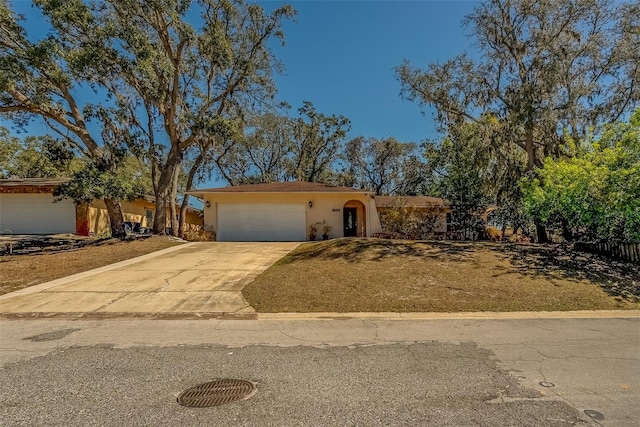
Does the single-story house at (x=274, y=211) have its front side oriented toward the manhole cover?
yes

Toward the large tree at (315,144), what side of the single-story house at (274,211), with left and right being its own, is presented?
back

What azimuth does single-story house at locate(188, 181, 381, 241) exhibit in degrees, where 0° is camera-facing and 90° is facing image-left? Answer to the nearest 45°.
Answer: approximately 0°

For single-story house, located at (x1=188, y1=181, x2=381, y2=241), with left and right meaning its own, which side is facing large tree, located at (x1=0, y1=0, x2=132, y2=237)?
right

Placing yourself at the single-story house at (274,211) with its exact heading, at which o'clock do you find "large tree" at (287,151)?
The large tree is roughly at 6 o'clock from the single-story house.

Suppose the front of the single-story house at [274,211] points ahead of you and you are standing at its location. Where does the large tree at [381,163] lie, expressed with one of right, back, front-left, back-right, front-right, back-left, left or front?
back-left

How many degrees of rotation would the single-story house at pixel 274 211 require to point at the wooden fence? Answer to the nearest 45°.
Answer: approximately 45° to its left

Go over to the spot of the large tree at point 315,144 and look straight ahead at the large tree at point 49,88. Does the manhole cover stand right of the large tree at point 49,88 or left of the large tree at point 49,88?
left
